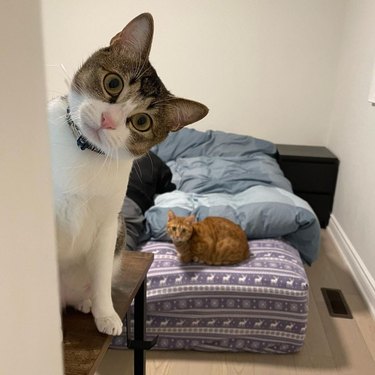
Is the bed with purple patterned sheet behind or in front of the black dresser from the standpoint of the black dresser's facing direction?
in front

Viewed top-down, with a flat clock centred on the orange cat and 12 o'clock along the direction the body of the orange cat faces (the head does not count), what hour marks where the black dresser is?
The black dresser is roughly at 4 o'clock from the orange cat.

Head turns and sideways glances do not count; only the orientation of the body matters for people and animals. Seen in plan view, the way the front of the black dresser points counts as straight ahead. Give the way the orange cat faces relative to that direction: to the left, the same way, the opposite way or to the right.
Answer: to the right

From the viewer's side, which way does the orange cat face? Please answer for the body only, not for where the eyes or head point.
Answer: to the viewer's left

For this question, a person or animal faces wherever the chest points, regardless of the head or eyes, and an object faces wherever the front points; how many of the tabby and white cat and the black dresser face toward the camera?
2

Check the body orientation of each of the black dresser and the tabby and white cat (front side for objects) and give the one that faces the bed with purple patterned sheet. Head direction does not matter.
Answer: the black dresser

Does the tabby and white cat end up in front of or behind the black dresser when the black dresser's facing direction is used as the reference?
in front

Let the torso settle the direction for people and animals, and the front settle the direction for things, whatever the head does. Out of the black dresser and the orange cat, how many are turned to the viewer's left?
1

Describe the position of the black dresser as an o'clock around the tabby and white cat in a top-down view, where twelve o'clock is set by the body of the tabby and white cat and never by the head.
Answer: The black dresser is roughly at 7 o'clock from the tabby and white cat.

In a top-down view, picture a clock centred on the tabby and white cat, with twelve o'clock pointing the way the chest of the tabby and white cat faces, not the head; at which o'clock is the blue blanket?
The blue blanket is roughly at 7 o'clock from the tabby and white cat.
